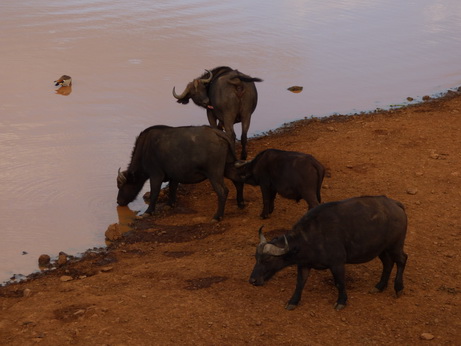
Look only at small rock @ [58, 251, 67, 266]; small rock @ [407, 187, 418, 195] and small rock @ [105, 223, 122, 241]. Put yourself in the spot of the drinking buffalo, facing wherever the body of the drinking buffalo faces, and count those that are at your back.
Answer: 1

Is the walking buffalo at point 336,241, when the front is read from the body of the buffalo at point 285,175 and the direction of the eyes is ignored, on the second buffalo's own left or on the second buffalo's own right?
on the second buffalo's own left

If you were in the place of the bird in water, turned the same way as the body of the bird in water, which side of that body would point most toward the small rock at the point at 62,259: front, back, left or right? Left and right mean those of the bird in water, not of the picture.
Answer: left

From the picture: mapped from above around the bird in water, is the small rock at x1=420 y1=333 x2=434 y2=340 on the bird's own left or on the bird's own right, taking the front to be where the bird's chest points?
on the bird's own left

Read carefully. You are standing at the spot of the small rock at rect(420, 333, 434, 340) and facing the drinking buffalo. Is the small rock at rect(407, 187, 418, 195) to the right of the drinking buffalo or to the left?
right

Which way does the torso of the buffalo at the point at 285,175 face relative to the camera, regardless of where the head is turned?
to the viewer's left

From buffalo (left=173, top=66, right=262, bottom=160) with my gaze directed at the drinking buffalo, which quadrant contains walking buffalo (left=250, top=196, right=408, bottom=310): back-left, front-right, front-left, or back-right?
front-left

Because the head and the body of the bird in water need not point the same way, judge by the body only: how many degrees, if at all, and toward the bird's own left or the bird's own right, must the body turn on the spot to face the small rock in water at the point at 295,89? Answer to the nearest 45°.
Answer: approximately 180°

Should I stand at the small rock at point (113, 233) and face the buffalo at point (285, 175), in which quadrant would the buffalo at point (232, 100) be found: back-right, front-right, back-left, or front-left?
front-left

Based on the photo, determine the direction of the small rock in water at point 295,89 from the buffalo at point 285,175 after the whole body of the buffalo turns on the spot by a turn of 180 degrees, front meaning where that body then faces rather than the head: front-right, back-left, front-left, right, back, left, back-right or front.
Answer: left

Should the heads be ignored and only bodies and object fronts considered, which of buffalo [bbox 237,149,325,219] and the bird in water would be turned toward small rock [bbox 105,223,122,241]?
the buffalo

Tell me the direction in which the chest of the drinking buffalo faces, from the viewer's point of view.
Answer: to the viewer's left

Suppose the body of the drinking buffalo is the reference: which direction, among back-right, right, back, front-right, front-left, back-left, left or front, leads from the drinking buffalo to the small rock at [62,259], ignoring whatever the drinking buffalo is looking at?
front-left
